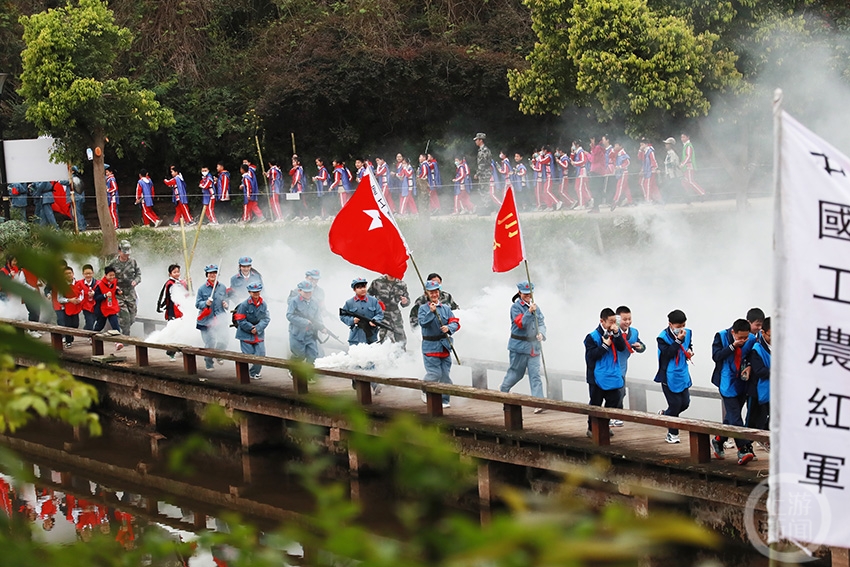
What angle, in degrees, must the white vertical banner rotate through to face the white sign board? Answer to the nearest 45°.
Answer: approximately 135° to its right

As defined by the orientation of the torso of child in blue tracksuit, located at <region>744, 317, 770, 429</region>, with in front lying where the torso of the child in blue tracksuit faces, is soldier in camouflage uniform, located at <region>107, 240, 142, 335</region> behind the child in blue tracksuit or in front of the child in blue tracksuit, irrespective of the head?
behind

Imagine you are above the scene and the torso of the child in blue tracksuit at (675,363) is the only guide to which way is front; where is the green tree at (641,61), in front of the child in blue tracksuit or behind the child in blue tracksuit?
behind
